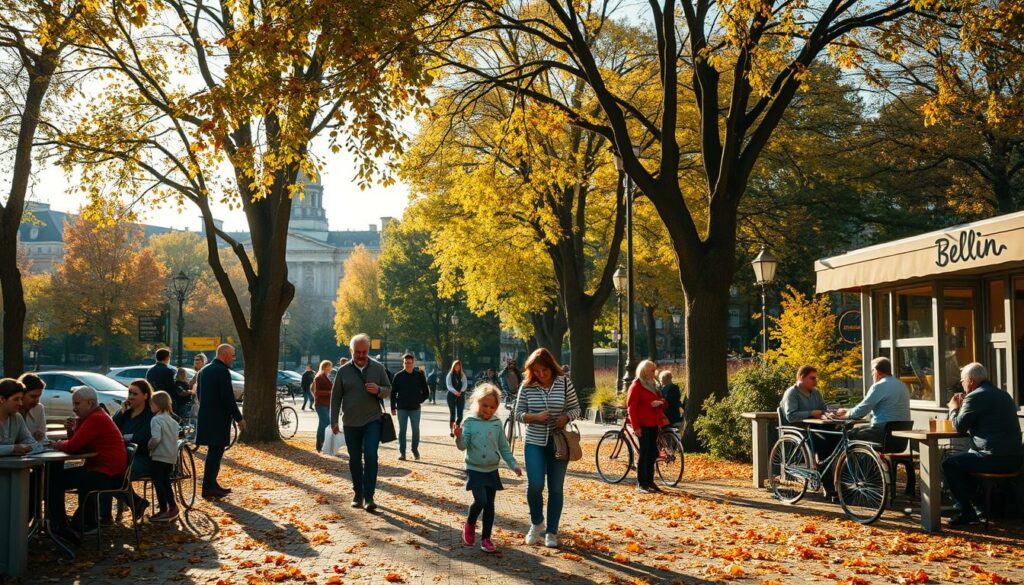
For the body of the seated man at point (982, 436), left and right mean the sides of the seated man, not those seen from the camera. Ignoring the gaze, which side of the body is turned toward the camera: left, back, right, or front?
left

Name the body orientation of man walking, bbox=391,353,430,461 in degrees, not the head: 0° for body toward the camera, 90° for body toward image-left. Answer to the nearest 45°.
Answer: approximately 0°

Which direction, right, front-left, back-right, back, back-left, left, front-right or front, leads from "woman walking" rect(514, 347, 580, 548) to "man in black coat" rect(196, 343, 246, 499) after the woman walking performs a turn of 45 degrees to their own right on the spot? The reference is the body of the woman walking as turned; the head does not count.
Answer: right

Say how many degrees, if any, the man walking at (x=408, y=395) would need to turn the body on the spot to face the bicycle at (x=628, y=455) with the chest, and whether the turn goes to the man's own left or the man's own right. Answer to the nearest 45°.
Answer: approximately 45° to the man's own left

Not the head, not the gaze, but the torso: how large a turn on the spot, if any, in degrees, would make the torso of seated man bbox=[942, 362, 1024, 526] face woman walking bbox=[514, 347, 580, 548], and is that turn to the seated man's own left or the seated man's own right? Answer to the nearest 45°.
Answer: approximately 45° to the seated man's own left

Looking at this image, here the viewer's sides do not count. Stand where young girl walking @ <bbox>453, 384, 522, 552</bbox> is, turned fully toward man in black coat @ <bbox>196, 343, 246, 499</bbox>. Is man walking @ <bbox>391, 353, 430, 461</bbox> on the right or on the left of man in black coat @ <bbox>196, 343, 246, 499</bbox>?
right

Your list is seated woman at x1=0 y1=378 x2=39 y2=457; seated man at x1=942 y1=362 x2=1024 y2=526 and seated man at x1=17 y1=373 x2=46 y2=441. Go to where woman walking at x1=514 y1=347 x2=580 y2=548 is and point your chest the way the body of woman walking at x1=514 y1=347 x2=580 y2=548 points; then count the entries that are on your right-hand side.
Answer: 2

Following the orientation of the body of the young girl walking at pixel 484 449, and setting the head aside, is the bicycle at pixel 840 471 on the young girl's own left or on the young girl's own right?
on the young girl's own left

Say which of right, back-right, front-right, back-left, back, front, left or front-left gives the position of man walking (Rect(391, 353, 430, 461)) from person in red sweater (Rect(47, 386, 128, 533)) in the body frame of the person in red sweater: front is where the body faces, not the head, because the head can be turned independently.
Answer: back-right

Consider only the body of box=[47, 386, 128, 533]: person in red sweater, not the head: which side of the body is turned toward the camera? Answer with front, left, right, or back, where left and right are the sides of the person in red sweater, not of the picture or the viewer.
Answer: left

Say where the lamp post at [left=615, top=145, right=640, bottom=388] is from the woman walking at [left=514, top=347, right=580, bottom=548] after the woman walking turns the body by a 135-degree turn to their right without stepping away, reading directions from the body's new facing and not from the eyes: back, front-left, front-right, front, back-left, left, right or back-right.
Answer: front-right

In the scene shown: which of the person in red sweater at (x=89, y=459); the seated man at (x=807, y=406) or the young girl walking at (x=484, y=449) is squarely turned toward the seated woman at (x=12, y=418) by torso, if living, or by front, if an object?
the person in red sweater

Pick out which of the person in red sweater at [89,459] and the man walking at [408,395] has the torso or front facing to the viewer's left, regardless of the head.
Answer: the person in red sweater
